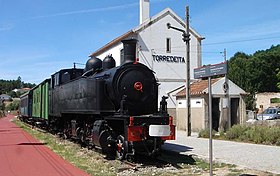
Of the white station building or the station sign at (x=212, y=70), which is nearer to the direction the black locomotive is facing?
the station sign

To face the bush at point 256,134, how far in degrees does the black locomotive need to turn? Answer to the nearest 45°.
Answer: approximately 90° to its left

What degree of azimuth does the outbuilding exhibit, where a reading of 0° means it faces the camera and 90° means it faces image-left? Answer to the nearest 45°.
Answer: approximately 315°

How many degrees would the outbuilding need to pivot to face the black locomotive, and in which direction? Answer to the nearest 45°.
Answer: approximately 45° to its right

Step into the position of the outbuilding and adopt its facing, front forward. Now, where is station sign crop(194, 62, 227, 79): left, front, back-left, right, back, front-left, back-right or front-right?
front-right

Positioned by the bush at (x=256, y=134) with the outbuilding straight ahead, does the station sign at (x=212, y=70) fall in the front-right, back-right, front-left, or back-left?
back-left

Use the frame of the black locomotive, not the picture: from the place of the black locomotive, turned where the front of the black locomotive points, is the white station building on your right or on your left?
on your left

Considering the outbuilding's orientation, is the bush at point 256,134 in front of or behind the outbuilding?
in front

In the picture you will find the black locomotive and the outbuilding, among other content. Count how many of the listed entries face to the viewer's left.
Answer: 0

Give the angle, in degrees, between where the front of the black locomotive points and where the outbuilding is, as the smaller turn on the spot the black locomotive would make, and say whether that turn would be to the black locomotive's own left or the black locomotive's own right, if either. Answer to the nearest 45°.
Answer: approximately 90° to the black locomotive's own left

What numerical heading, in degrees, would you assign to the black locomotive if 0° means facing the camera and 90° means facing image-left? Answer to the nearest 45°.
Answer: approximately 315°
